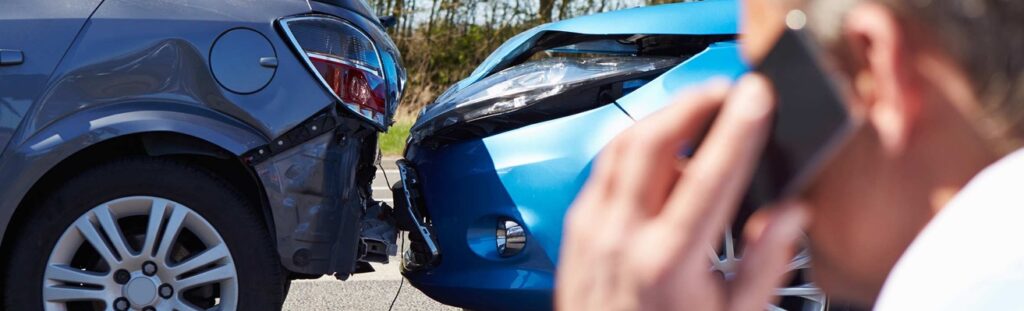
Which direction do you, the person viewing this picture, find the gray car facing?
facing to the left of the viewer

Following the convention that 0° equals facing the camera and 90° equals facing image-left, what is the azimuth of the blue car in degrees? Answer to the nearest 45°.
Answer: approximately 90°

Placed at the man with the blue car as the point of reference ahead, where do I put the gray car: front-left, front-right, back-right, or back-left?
front-left

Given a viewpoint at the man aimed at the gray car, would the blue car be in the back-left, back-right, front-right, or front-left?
front-right

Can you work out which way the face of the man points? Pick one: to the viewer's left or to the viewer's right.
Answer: to the viewer's left

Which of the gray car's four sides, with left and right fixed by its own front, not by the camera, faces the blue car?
back

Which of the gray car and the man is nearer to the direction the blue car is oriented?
the gray car

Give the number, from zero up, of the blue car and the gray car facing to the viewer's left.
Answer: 2

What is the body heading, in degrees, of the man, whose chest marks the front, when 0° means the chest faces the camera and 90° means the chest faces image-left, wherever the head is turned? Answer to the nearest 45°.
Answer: approximately 135°

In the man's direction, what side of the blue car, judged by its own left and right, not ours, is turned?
left

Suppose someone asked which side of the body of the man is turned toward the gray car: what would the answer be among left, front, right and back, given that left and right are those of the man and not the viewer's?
front

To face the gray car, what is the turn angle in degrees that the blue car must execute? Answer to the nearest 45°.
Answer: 0° — it already faces it
